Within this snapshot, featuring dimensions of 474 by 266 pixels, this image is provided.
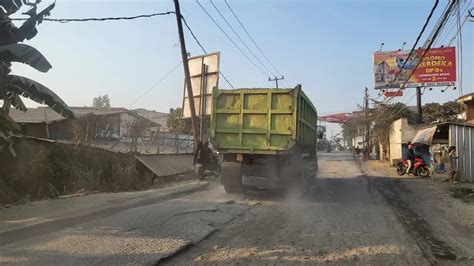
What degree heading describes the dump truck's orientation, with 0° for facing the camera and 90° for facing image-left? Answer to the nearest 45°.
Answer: approximately 180°

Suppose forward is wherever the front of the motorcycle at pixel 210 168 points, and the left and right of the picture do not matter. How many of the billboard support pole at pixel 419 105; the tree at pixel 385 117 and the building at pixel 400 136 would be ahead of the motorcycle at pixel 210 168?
3

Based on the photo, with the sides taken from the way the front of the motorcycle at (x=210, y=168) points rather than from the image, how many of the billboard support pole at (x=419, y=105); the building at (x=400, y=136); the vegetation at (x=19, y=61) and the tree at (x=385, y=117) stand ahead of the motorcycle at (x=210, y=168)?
3

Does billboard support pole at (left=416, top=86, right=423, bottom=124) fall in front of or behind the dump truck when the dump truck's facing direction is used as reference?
in front

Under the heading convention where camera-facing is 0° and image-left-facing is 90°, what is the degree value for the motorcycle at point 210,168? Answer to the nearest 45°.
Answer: approximately 225°

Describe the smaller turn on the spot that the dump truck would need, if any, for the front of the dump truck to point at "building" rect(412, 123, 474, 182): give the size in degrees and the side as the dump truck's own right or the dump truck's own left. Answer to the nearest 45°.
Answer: approximately 45° to the dump truck's own right

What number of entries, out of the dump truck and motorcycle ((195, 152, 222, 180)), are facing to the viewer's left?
0

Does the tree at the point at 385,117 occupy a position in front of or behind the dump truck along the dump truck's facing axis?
in front

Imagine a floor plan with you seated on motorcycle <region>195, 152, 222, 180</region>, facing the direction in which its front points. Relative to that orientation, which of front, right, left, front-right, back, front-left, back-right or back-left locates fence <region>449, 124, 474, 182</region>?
front-right

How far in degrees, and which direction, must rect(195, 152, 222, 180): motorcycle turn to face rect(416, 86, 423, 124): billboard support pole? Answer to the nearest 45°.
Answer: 0° — it already faces it

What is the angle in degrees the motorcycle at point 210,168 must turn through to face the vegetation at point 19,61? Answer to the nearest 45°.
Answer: approximately 180°
